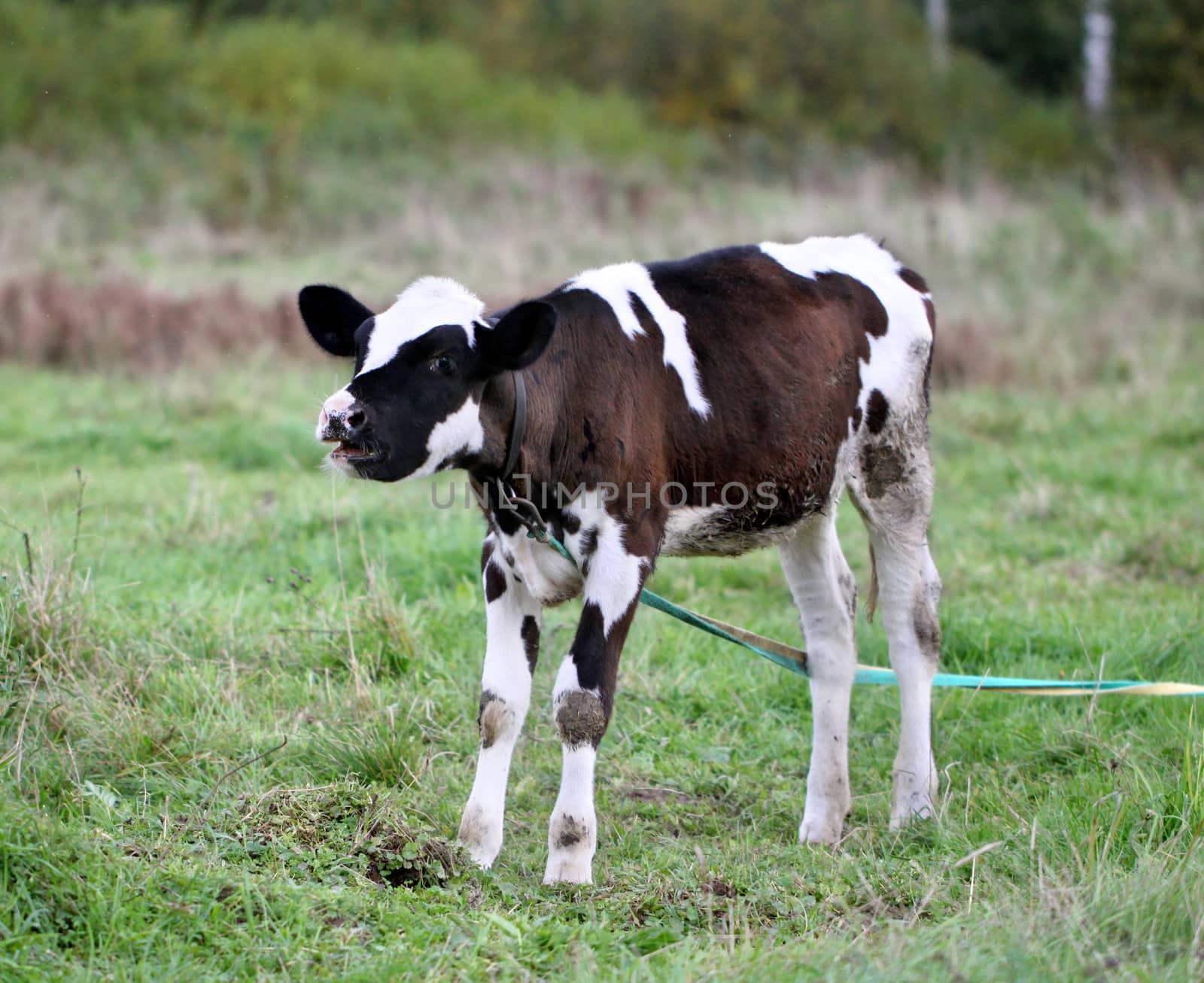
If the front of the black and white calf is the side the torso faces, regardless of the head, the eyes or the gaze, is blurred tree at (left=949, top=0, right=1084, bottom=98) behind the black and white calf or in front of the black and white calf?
behind

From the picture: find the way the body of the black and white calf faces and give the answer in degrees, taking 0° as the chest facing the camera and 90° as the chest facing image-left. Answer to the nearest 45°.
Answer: approximately 45°

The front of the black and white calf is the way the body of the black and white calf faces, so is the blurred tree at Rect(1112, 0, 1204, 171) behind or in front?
behind
